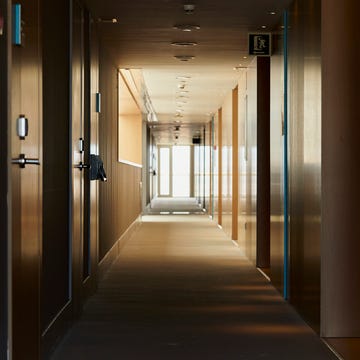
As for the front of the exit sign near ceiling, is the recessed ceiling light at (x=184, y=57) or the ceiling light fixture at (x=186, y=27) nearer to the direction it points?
the ceiling light fixture

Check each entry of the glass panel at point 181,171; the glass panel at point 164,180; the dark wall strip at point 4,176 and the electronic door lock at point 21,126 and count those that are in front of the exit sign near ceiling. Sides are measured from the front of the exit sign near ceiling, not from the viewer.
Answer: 2

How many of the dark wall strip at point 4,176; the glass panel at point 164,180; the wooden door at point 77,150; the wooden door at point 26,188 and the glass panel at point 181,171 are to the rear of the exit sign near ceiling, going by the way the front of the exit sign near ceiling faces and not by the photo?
2

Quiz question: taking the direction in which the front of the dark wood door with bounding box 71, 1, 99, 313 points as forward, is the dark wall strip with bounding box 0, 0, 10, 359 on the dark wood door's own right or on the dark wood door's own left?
on the dark wood door's own right

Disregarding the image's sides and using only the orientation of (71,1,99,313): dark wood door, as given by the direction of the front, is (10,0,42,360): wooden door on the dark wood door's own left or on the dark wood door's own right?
on the dark wood door's own right

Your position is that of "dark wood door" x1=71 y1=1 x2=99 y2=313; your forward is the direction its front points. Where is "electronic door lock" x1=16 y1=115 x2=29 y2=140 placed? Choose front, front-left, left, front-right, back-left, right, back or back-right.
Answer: right

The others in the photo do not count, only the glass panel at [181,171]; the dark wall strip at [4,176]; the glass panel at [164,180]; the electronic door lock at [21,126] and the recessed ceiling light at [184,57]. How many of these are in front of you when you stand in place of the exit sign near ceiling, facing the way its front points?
2

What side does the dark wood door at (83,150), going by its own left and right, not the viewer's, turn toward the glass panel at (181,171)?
left

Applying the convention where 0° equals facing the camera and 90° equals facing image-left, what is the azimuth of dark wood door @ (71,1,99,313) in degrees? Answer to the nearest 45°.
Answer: approximately 270°

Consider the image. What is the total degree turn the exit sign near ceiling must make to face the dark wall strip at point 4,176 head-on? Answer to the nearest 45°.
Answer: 0° — it already faces it

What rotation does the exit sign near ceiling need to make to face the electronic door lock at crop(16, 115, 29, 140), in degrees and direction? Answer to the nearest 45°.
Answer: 0° — it already faces it

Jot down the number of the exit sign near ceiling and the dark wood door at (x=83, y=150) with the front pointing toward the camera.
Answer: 1

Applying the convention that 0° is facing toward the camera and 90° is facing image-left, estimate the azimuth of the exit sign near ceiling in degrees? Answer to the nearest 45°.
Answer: approximately 0°

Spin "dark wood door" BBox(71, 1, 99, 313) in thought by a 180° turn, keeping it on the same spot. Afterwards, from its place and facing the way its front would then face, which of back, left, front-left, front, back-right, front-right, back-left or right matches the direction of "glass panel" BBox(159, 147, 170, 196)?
right

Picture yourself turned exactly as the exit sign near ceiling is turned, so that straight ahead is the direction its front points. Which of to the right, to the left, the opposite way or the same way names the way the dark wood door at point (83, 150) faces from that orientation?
to the left

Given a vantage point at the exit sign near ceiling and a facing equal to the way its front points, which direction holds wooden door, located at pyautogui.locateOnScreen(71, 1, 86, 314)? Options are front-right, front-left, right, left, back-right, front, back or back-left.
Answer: front-right
